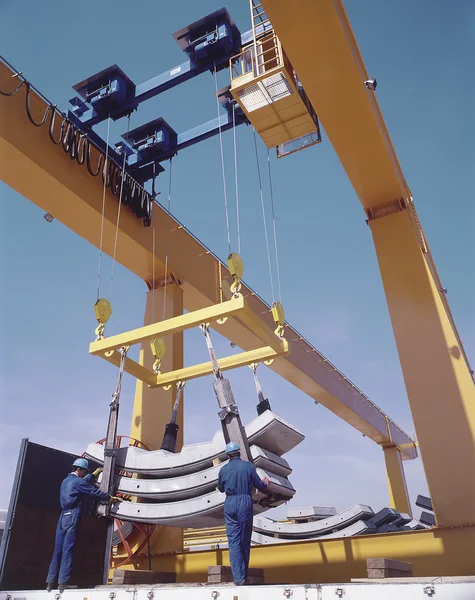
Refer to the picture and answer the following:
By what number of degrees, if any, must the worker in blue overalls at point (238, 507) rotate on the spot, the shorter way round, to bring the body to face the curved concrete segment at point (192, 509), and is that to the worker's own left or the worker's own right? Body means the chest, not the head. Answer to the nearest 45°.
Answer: approximately 45° to the worker's own left

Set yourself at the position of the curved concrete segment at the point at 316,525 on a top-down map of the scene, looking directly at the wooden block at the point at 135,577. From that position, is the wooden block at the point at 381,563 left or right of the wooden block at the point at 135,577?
left

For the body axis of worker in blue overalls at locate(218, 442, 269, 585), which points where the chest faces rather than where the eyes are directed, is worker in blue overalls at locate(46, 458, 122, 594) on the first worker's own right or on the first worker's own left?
on the first worker's own left

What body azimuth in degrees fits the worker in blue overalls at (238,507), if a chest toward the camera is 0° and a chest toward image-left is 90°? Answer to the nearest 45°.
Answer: approximately 180°

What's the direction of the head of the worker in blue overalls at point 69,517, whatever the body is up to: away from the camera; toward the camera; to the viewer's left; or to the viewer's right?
to the viewer's right

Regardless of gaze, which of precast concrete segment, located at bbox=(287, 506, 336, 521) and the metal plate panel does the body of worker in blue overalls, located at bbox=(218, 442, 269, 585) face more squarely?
the precast concrete segment

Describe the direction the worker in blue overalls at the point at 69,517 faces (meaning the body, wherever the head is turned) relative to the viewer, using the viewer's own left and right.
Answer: facing away from the viewer and to the right of the viewer

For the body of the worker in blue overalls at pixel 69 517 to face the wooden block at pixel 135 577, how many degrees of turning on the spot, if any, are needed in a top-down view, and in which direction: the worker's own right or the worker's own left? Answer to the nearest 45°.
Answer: approximately 45° to the worker's own right
